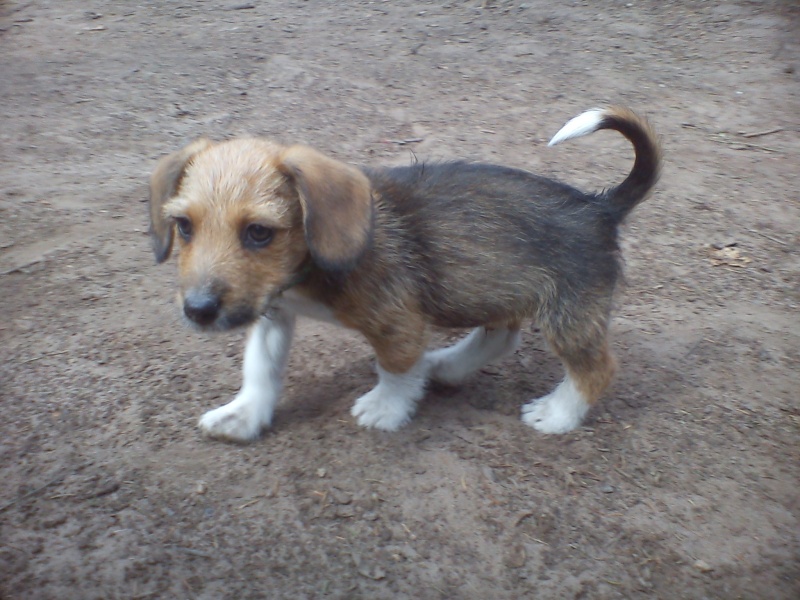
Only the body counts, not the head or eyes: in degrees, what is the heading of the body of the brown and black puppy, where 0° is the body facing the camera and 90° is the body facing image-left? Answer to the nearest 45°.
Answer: approximately 90°

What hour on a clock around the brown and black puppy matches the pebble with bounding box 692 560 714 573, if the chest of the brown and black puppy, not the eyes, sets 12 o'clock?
The pebble is roughly at 7 o'clock from the brown and black puppy.

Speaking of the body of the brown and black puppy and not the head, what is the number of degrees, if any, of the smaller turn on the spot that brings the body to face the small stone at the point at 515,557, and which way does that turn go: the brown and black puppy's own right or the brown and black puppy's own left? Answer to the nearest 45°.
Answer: approximately 135° to the brown and black puppy's own left

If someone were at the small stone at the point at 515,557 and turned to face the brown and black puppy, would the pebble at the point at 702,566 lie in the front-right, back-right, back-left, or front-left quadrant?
back-right
